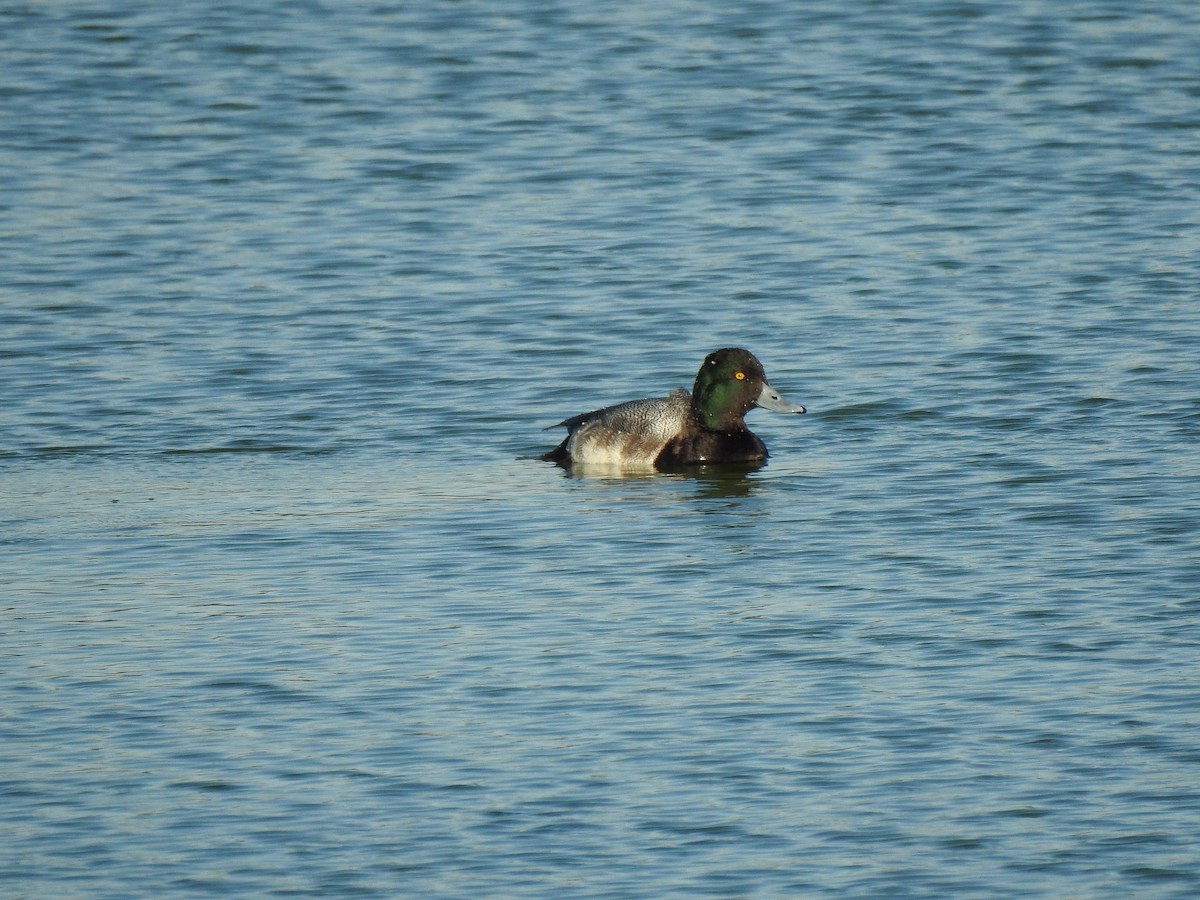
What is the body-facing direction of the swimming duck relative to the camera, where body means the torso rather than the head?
to the viewer's right
